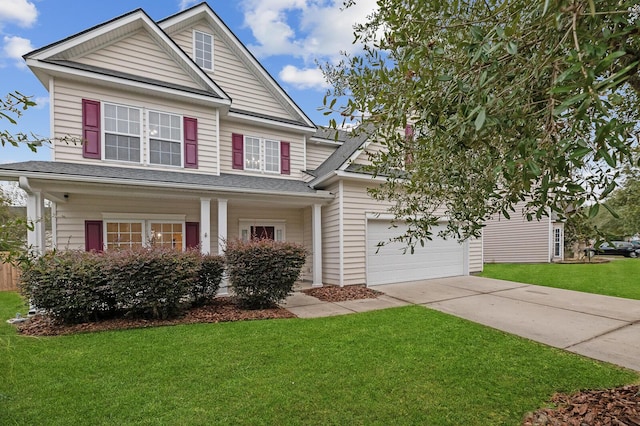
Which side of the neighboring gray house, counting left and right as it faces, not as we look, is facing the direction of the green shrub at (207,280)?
right

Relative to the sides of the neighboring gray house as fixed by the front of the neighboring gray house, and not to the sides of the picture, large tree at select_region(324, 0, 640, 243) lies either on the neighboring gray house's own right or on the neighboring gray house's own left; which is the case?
on the neighboring gray house's own right

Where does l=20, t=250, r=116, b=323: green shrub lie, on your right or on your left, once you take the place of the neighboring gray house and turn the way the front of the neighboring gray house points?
on your right

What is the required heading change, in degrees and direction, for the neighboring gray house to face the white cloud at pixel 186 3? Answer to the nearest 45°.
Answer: approximately 135° to its right

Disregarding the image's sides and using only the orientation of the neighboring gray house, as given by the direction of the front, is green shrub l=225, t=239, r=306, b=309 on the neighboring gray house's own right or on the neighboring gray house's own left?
on the neighboring gray house's own right
